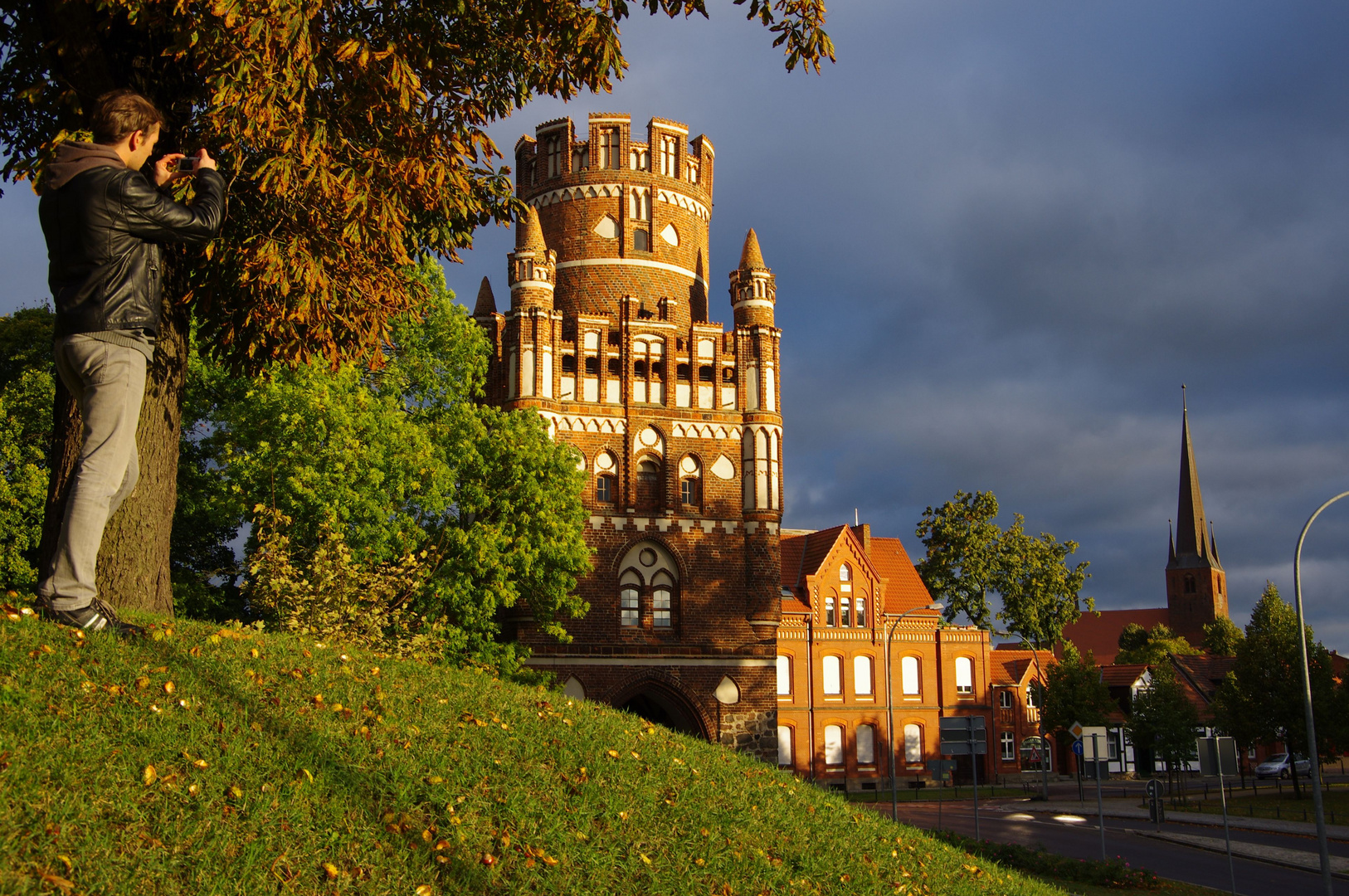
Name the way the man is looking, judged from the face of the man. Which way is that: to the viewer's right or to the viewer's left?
to the viewer's right

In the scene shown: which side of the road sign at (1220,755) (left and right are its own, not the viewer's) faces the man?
back

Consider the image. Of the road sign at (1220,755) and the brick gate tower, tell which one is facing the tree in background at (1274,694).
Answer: the road sign

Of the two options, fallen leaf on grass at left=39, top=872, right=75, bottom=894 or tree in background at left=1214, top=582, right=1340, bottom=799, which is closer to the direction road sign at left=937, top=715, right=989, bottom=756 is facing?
the tree in background

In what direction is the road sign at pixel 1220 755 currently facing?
away from the camera

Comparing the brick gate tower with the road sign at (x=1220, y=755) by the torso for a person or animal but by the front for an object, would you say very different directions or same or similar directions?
very different directions

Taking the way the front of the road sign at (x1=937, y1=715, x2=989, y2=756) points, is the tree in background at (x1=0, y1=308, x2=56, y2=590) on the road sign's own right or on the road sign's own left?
on the road sign's own left

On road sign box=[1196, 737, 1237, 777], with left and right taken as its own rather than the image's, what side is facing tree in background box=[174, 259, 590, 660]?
left

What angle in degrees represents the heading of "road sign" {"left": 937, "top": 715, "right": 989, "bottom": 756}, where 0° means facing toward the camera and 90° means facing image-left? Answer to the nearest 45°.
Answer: approximately 180°
